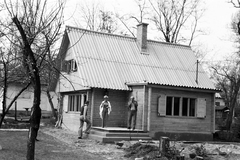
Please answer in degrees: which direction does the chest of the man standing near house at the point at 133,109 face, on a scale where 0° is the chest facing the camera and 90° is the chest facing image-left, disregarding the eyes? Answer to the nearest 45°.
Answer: approximately 0°

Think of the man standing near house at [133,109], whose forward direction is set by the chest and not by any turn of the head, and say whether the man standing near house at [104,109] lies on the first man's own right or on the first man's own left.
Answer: on the first man's own right

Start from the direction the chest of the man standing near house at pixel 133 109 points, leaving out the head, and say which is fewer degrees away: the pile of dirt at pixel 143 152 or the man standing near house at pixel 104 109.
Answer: the pile of dirt

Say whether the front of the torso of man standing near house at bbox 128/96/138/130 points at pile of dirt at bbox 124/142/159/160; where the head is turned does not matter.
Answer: yes
